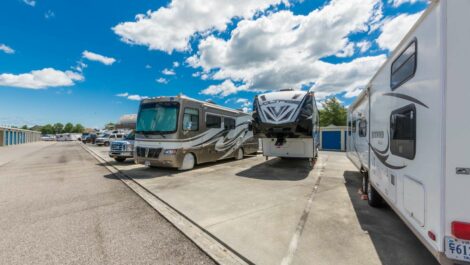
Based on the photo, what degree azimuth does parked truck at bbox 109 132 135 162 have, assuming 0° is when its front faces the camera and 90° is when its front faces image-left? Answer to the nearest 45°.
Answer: approximately 45°

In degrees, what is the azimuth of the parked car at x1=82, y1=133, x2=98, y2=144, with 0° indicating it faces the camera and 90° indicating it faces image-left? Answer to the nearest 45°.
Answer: approximately 45°

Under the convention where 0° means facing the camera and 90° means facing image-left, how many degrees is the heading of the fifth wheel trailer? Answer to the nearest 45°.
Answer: approximately 0°

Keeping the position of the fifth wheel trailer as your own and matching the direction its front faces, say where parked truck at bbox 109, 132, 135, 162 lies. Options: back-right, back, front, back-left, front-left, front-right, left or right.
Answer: right

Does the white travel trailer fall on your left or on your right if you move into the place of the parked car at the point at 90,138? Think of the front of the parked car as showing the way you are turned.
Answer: on your left

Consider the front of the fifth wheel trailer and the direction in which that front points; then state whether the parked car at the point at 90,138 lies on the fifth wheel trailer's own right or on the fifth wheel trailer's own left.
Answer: on the fifth wheel trailer's own right

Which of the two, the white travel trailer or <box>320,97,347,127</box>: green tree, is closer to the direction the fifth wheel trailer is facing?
the white travel trailer

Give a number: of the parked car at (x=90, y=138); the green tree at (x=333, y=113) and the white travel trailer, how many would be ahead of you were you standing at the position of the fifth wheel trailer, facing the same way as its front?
1

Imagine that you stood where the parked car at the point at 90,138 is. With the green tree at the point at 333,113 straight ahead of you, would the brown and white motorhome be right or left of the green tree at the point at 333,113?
right

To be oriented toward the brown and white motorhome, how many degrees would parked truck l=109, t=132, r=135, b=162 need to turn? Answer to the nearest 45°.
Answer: approximately 90° to its left

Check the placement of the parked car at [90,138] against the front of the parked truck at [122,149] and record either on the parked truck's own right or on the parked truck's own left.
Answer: on the parked truck's own right

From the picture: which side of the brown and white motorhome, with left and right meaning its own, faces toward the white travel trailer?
left

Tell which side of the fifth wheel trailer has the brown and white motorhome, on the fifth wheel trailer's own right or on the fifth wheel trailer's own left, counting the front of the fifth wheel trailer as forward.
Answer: on the fifth wheel trailer's own right

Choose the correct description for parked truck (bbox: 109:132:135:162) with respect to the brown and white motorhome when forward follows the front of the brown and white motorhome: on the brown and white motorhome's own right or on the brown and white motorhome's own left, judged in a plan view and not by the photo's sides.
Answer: on the brown and white motorhome's own right
